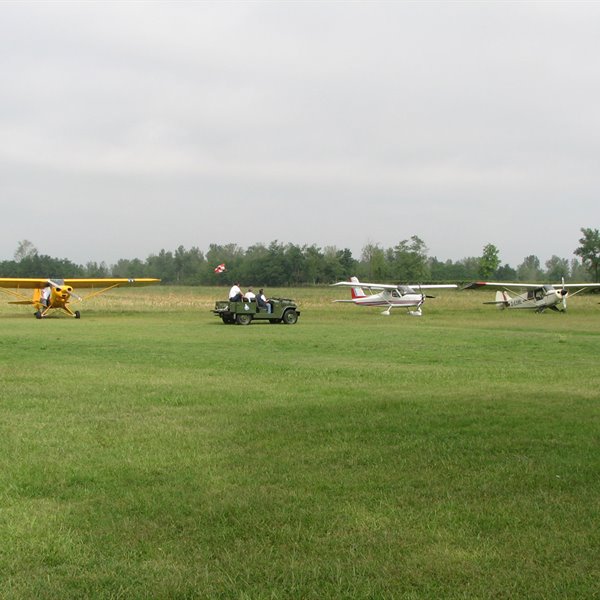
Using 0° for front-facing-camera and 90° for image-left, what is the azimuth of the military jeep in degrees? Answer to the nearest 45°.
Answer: approximately 270°

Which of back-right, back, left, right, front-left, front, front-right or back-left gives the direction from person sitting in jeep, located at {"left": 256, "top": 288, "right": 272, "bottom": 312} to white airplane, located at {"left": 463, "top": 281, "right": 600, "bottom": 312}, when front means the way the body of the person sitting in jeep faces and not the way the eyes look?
front-left

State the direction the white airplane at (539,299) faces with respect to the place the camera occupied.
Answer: facing the viewer and to the right of the viewer

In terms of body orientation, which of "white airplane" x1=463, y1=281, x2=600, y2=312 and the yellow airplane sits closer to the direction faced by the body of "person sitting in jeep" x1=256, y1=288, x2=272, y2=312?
the white airplane

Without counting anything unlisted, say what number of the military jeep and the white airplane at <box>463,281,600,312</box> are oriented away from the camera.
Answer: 0

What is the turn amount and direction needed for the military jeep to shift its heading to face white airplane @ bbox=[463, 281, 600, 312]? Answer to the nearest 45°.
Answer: approximately 45° to its left

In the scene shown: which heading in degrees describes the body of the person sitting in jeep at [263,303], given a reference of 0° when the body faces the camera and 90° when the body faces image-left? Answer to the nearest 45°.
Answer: approximately 270°

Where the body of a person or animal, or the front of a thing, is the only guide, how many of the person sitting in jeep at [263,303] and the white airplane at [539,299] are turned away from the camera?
0

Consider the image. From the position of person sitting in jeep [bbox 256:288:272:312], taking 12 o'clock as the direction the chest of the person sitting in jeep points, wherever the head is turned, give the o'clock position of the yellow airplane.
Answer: The yellow airplane is roughly at 7 o'clock from the person sitting in jeep.
